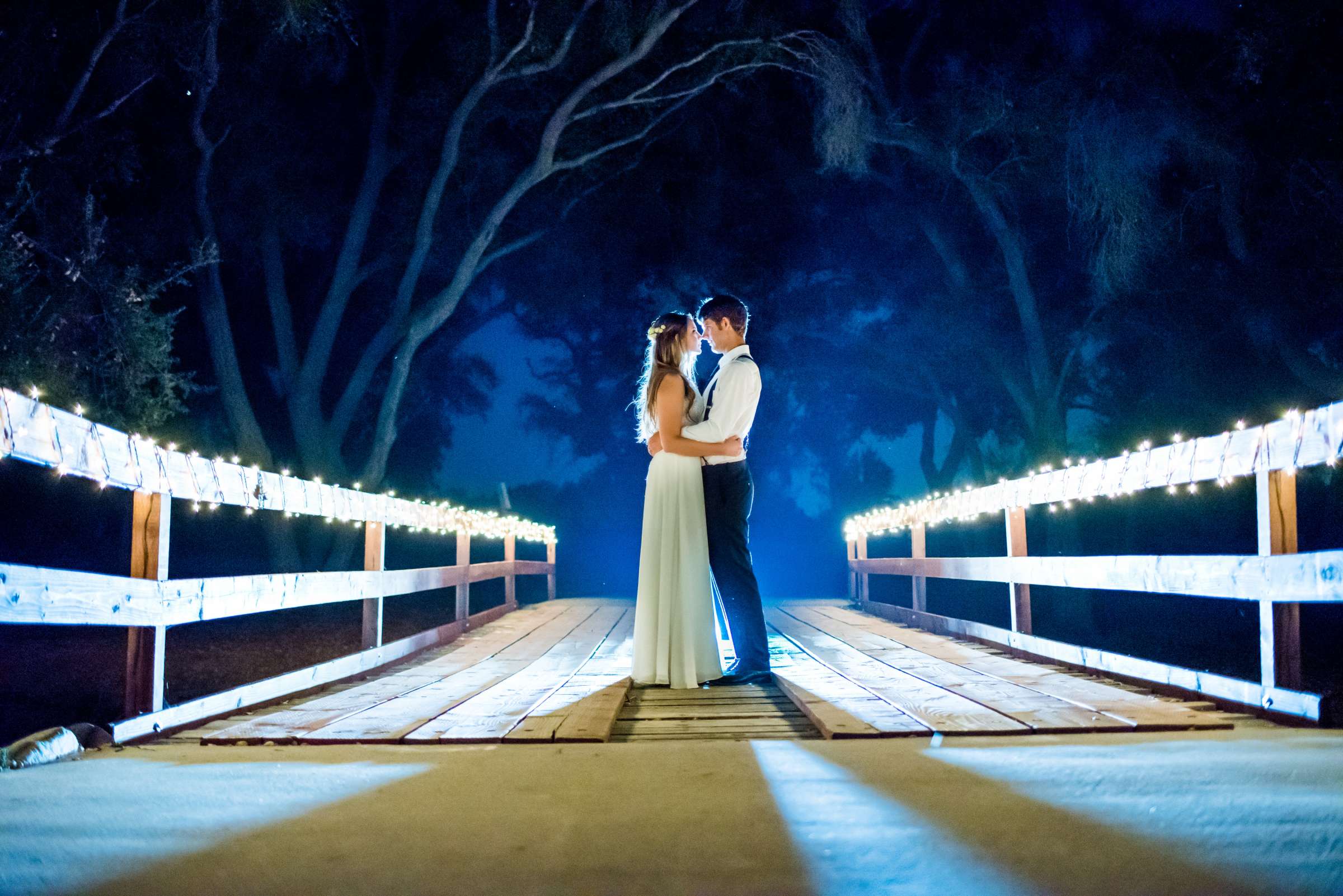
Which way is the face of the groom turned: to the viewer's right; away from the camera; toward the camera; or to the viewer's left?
to the viewer's left

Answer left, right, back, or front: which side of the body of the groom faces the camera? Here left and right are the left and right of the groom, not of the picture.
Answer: left

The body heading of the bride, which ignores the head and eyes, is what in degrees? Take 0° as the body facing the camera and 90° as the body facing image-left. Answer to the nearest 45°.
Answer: approximately 270°

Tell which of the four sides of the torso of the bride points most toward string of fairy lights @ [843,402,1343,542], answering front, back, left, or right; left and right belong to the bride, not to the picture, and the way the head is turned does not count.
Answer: front

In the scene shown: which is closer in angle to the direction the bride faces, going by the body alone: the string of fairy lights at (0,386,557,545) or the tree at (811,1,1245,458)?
the tree

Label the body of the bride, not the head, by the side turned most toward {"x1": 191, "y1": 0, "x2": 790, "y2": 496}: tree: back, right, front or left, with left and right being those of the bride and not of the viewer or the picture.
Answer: left

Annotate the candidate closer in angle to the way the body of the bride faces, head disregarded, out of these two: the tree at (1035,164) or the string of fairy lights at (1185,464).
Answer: the string of fairy lights

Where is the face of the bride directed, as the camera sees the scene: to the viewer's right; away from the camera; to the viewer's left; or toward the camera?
to the viewer's right

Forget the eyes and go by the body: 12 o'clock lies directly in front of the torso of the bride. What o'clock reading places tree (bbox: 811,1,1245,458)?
The tree is roughly at 10 o'clock from the bride.

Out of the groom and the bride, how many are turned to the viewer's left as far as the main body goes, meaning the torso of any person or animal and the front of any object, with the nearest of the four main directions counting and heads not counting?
1

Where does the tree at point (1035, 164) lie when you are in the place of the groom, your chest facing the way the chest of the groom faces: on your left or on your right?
on your right

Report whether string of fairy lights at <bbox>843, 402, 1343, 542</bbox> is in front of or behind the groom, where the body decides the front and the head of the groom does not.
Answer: behind

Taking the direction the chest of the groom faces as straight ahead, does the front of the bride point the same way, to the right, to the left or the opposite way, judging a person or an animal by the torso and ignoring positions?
the opposite way

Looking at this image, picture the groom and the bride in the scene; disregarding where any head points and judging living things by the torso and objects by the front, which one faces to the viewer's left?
the groom
